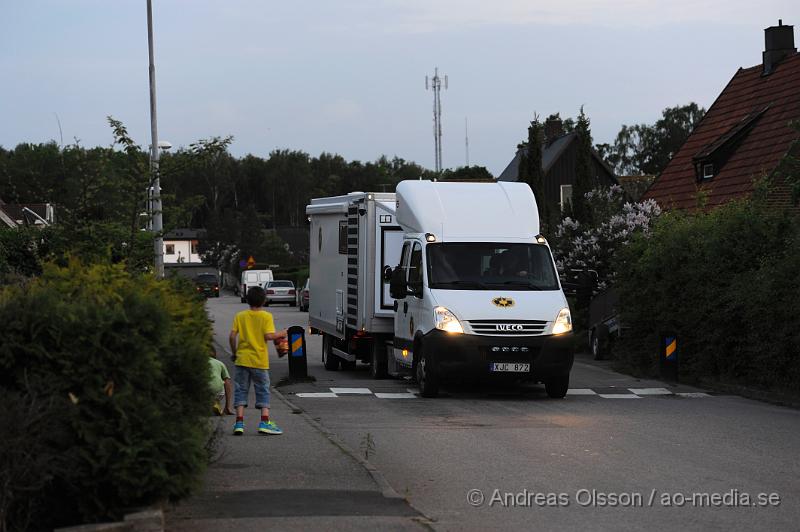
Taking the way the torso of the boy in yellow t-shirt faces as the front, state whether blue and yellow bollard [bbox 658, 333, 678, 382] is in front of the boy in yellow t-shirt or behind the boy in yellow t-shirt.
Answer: in front

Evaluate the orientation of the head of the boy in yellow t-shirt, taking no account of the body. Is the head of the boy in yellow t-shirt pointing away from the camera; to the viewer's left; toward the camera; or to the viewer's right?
away from the camera

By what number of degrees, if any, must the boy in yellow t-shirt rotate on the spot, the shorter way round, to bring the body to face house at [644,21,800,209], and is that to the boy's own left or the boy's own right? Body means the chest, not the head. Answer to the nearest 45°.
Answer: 0° — they already face it

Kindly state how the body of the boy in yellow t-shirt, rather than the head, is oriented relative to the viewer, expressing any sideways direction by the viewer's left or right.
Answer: facing away from the viewer and to the right of the viewer

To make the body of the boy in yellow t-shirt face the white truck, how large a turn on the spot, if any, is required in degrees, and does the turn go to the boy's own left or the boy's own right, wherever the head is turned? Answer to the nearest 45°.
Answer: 0° — they already face it

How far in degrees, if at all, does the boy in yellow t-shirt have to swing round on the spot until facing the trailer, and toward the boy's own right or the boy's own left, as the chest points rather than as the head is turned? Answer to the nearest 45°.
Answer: approximately 45° to the boy's own left
